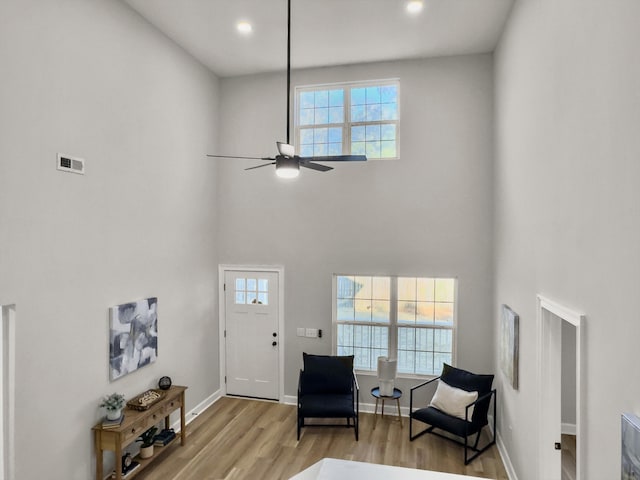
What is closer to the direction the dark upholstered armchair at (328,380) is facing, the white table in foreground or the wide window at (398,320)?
the white table in foreground

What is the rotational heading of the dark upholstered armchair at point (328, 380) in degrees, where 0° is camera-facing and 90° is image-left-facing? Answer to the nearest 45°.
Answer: approximately 0°

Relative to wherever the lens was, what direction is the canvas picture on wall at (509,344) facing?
facing to the left of the viewer

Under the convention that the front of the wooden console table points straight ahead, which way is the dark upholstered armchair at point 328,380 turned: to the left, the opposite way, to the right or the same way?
to the right

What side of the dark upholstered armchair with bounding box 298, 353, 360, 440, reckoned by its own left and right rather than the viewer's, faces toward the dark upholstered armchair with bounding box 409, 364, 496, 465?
left

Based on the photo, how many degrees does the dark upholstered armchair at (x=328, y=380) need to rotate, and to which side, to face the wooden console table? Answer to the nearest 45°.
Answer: approximately 45° to its right

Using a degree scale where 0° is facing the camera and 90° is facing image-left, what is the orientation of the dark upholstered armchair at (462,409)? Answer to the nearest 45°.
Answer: approximately 45°

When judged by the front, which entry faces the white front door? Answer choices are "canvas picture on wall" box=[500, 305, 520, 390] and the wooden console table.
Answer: the canvas picture on wall

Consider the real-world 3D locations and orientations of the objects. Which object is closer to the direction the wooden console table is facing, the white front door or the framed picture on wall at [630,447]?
the framed picture on wall
